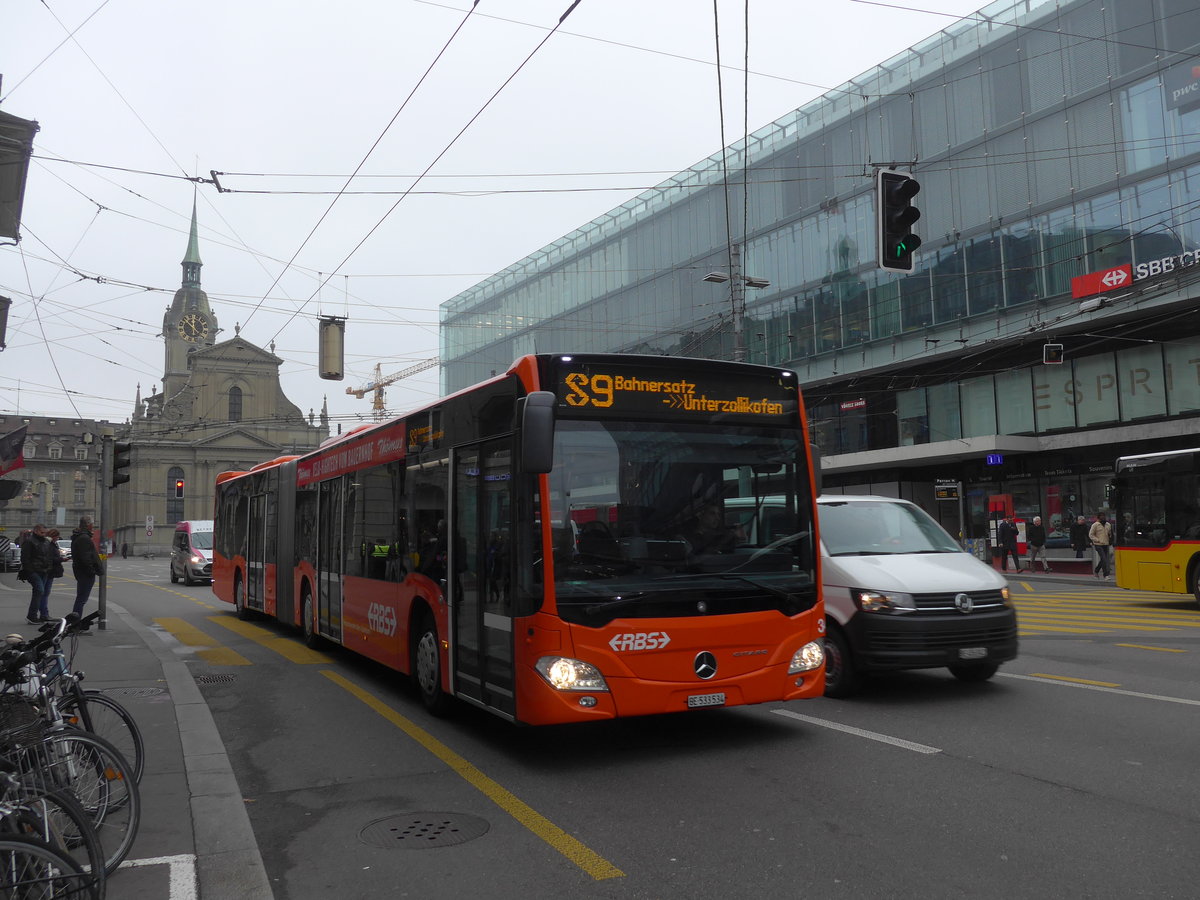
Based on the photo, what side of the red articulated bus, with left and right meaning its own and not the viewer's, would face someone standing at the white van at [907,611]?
left

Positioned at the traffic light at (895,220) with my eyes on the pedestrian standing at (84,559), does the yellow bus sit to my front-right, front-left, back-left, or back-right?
back-right

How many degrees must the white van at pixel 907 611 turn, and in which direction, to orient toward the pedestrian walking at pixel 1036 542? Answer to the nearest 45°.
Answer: approximately 135° to its left

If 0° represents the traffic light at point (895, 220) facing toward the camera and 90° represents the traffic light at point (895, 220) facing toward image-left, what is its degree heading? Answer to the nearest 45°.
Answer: approximately 315°

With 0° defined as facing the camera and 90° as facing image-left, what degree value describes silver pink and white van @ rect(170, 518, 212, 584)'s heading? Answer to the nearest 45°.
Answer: approximately 315°

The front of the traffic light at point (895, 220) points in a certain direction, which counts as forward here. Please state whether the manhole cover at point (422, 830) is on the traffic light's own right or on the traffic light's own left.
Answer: on the traffic light's own right

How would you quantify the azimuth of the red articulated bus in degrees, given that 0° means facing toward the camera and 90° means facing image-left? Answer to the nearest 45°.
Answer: approximately 315°

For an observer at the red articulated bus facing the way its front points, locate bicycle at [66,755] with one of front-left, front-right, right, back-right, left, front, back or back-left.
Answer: right

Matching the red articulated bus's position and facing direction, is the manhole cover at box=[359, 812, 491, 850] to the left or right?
on its right

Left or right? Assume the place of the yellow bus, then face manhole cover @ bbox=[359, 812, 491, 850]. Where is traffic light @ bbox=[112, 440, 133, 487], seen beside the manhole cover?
right

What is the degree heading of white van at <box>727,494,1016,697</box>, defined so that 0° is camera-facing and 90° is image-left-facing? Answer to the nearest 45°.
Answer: approximately 315°
